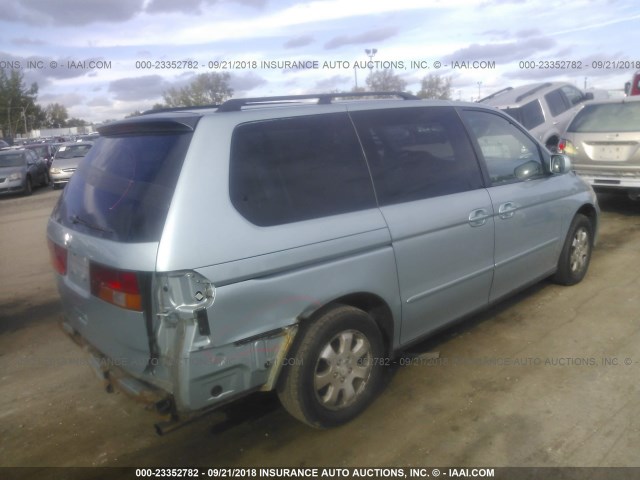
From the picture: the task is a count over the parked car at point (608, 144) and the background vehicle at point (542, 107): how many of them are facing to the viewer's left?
0

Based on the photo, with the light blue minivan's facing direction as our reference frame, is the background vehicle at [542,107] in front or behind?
in front

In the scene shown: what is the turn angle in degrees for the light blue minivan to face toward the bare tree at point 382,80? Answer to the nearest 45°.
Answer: approximately 45° to its left

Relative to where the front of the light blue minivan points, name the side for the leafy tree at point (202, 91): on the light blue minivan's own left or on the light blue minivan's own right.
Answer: on the light blue minivan's own left

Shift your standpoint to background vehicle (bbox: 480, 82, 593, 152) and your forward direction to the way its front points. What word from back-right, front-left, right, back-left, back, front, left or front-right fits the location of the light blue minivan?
back-right

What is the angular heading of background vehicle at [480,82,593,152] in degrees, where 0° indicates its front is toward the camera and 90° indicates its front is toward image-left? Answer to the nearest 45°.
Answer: approximately 225°

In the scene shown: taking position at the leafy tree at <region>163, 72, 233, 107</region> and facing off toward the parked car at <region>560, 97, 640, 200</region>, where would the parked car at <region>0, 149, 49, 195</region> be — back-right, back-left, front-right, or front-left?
front-right

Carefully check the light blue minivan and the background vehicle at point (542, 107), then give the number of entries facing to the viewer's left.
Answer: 0

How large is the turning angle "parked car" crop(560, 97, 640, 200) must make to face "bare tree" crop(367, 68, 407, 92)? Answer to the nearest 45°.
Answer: approximately 45° to its left

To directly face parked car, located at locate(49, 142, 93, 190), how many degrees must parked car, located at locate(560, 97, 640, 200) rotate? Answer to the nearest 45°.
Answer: approximately 90° to its left

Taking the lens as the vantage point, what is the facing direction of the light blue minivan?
facing away from the viewer and to the right of the viewer

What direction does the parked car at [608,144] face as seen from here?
away from the camera

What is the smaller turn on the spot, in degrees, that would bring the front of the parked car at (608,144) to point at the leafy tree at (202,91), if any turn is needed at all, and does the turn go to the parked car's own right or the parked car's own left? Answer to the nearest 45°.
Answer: approximately 45° to the parked car's own left
